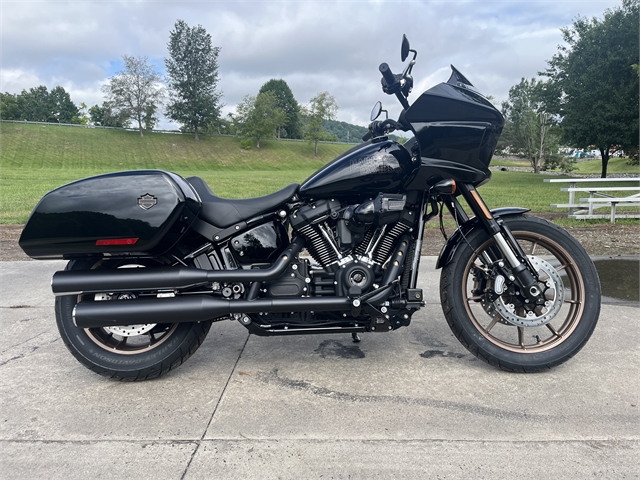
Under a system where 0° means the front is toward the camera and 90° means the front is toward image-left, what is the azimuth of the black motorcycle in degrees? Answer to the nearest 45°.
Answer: approximately 270°

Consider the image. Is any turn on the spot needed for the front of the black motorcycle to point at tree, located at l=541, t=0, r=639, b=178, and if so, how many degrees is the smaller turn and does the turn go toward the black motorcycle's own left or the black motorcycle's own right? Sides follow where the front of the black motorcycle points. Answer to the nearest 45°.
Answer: approximately 45° to the black motorcycle's own left
